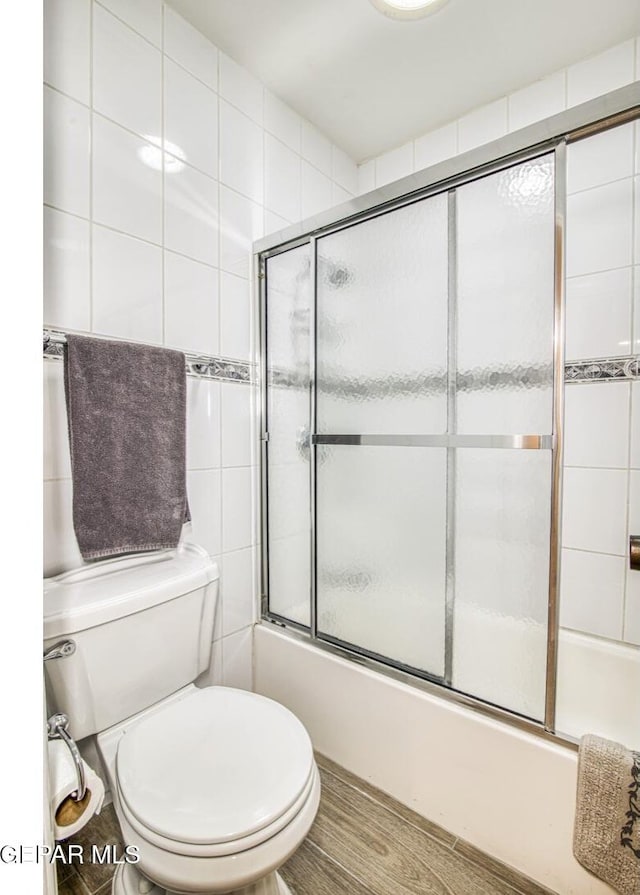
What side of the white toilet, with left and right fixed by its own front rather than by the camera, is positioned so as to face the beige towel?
front

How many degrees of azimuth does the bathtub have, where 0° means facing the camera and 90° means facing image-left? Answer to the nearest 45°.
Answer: approximately 45°

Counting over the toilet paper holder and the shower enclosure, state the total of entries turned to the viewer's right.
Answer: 1

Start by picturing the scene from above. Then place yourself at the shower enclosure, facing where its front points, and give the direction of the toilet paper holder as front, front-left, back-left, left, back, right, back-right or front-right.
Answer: front

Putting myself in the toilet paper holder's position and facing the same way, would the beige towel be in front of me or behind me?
in front

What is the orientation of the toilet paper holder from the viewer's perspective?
to the viewer's right

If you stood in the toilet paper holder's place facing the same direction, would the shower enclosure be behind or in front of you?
in front

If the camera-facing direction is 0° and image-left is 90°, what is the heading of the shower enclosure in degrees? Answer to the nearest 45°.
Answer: approximately 45°

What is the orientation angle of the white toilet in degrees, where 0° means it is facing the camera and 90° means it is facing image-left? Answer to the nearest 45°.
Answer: approximately 315°
